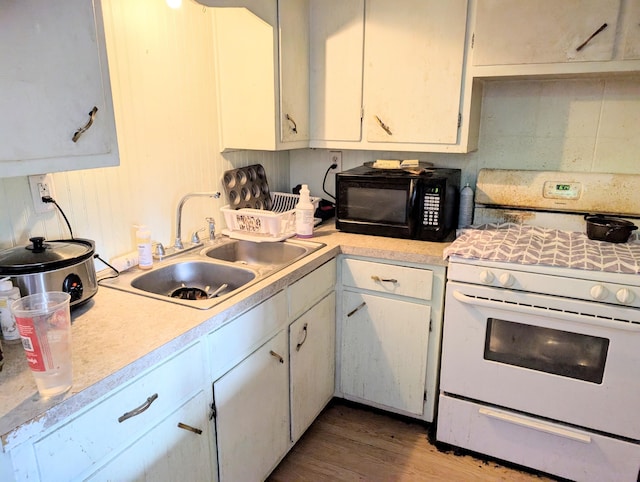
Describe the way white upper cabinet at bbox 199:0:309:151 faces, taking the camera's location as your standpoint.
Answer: facing the viewer and to the right of the viewer

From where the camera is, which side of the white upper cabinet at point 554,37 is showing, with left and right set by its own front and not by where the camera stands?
front

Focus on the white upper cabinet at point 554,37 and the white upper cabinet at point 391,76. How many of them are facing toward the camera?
2

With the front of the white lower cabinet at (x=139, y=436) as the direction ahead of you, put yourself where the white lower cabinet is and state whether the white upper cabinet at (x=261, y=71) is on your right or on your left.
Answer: on your left

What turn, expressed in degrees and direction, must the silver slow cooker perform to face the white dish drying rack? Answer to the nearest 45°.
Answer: approximately 90° to its left

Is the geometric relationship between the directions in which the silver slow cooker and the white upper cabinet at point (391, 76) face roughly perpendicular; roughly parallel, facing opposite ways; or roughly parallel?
roughly perpendicular

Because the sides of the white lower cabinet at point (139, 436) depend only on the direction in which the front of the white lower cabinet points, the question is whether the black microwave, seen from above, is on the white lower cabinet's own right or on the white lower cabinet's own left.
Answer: on the white lower cabinet's own left

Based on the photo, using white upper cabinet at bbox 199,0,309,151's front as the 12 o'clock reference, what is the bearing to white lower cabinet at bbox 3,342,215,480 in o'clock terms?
The white lower cabinet is roughly at 2 o'clock from the white upper cabinet.

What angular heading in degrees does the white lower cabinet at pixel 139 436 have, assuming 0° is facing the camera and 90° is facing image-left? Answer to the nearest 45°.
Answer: approximately 315°

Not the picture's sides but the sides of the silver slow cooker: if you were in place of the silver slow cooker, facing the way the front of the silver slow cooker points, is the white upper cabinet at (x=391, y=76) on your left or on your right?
on your left

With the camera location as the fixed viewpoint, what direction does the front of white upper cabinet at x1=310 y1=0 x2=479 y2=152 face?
facing the viewer

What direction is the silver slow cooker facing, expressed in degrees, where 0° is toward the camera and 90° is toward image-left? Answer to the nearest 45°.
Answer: approximately 315°

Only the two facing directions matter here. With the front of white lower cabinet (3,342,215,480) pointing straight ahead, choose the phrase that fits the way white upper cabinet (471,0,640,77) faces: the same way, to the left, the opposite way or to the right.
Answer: to the right

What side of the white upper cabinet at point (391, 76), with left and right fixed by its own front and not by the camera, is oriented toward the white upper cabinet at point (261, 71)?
right

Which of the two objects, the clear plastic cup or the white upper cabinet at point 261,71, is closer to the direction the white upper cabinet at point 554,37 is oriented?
the clear plastic cup

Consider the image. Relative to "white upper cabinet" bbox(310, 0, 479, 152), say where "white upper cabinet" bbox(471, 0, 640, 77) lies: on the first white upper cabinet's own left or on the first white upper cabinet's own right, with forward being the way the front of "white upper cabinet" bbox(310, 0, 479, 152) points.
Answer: on the first white upper cabinet's own left
